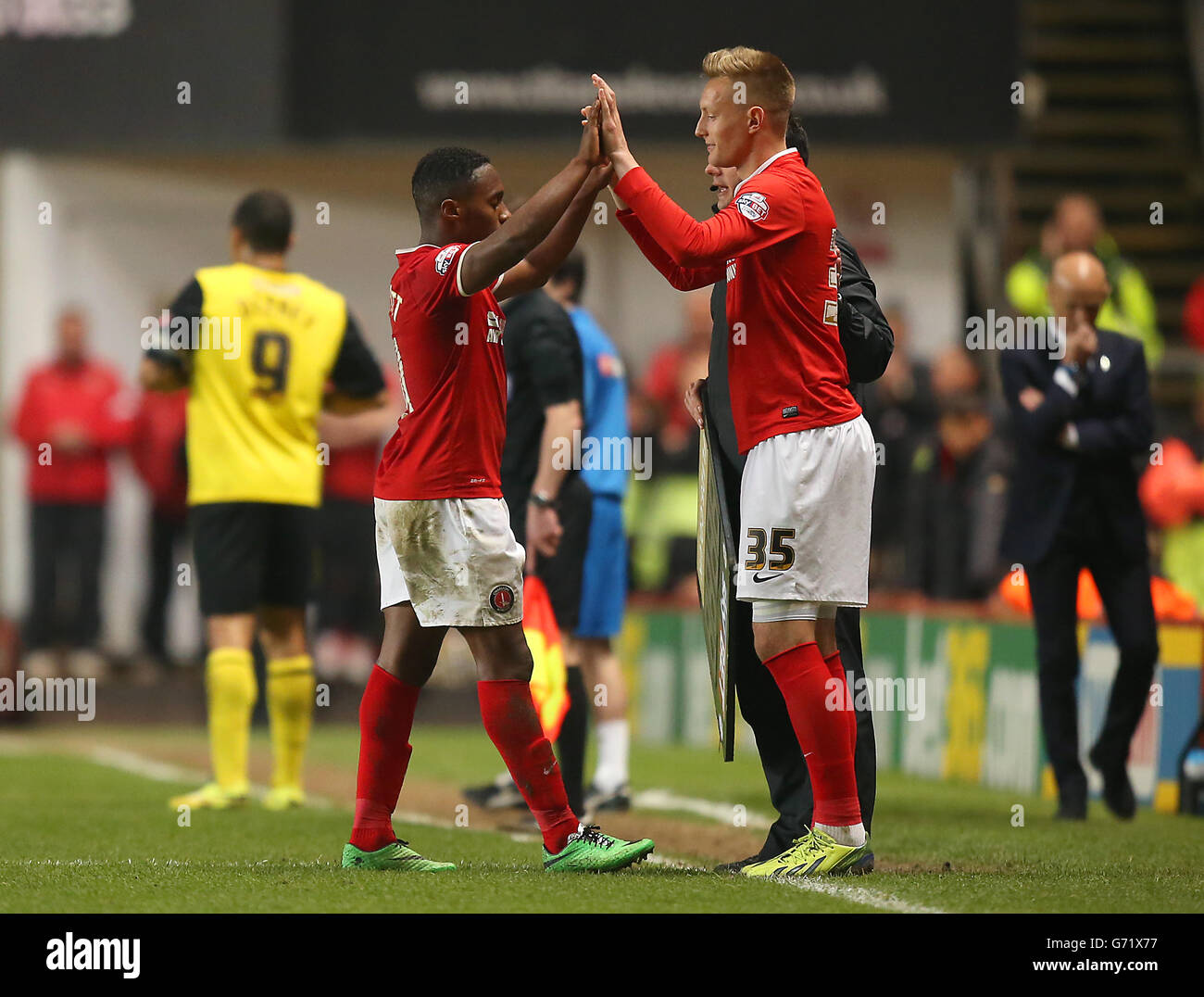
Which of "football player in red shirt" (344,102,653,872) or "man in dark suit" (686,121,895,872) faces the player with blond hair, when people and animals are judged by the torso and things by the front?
the football player in red shirt

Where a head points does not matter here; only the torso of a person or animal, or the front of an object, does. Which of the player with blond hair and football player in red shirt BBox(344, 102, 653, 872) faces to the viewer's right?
the football player in red shirt

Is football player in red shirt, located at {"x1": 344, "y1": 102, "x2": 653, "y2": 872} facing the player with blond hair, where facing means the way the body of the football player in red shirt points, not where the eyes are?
yes

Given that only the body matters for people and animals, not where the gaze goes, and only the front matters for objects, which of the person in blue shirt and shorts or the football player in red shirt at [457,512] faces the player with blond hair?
the football player in red shirt

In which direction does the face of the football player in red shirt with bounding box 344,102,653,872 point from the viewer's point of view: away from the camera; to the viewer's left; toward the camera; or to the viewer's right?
to the viewer's right

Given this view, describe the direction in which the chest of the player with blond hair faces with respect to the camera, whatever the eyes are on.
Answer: to the viewer's left

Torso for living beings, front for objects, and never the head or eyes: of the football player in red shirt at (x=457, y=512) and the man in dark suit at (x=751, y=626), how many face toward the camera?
0

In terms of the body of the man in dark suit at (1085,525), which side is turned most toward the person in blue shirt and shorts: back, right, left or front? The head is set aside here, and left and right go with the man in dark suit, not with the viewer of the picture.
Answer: right

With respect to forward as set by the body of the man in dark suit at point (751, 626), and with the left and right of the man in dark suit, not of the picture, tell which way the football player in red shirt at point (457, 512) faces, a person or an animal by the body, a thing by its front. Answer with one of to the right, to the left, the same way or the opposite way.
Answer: the opposite way

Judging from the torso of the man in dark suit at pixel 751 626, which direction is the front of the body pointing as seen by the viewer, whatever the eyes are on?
to the viewer's left

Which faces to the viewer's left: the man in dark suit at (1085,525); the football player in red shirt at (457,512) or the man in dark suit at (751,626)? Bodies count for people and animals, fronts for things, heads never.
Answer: the man in dark suit at (751,626)
